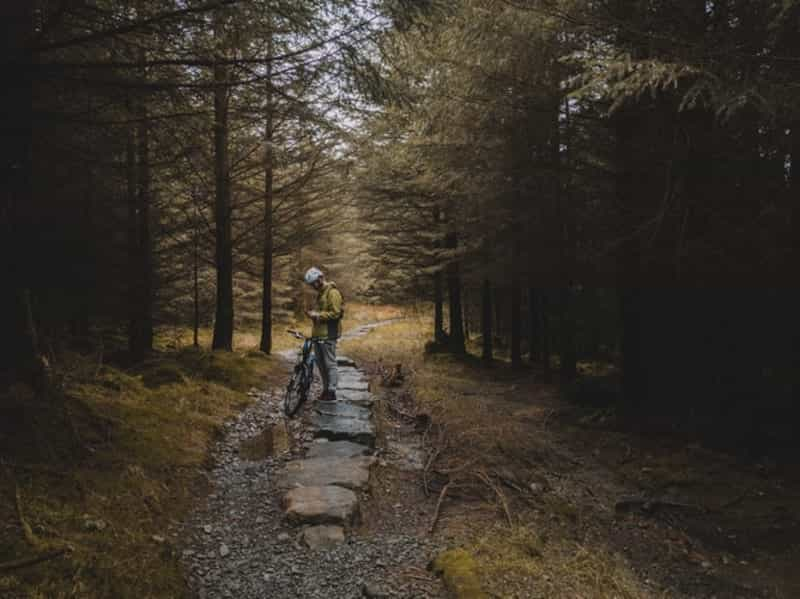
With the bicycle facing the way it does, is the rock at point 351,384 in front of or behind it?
behind

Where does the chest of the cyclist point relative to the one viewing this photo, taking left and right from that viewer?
facing to the left of the viewer

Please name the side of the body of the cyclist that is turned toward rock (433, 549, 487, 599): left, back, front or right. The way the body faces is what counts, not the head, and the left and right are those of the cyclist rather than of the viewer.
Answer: left

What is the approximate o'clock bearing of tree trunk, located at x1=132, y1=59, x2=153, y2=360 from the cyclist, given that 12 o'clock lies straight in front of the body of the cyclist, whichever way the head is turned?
The tree trunk is roughly at 1 o'clock from the cyclist.

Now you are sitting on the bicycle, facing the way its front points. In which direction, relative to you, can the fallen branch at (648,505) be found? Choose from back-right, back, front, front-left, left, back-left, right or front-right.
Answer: left

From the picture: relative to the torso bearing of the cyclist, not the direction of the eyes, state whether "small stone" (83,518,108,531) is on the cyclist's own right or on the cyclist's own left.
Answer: on the cyclist's own left

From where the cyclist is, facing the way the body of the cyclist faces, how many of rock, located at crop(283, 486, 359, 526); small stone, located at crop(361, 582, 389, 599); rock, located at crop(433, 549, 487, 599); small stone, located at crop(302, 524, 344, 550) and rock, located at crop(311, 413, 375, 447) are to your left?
5

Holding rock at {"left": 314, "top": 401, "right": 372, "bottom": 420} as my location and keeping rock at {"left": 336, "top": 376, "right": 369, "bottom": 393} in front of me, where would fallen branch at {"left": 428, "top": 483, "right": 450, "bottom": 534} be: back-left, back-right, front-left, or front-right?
back-right

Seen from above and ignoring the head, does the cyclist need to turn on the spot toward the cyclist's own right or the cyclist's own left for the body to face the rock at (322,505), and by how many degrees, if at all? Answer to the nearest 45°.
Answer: approximately 90° to the cyclist's own left

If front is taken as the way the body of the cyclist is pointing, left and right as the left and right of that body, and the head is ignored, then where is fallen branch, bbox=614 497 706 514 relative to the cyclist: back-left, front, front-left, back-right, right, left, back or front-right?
back-left

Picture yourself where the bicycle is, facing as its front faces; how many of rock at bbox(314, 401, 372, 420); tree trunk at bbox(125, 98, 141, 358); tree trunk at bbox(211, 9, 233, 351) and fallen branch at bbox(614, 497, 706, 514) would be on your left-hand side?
2
